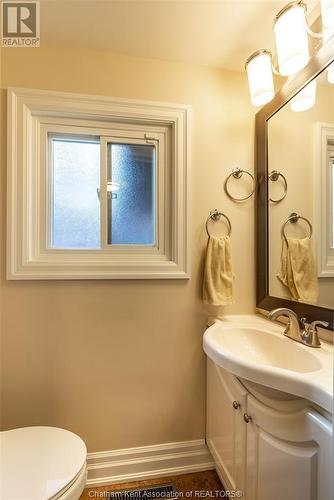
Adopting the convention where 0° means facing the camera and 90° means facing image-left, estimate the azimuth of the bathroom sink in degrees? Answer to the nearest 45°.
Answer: approximately 45°

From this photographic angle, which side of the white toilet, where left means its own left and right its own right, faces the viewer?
right

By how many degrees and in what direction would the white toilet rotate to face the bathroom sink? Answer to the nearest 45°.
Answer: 0° — it already faces it

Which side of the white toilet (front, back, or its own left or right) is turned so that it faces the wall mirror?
front

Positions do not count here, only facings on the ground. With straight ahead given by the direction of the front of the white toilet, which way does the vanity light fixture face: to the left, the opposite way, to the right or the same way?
the opposite way

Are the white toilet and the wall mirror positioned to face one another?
yes

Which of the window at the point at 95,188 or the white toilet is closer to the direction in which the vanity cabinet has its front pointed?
the white toilet

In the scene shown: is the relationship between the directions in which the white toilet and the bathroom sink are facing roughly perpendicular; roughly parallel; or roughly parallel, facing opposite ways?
roughly parallel, facing opposite ways

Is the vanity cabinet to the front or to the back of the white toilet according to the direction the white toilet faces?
to the front

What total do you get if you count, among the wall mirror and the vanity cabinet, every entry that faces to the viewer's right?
0

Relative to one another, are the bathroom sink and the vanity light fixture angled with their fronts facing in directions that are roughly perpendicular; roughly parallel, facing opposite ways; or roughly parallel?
roughly parallel

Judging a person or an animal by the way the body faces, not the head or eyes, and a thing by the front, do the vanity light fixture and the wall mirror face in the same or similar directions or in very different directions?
same or similar directions

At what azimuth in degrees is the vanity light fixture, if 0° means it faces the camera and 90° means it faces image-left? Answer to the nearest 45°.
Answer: approximately 45°

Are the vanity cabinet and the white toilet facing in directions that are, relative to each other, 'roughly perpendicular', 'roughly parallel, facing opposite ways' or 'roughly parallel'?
roughly parallel, facing opposite ways
